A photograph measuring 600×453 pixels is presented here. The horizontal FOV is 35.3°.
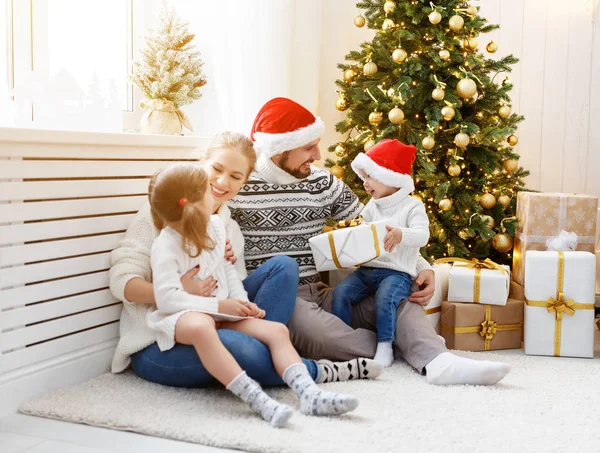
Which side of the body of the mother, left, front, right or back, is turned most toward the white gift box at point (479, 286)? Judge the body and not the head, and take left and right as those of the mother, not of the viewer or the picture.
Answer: left

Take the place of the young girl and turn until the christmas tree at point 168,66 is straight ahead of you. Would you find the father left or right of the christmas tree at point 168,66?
right

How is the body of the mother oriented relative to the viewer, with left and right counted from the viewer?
facing the viewer and to the right of the viewer

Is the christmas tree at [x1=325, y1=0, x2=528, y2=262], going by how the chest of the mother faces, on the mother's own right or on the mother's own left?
on the mother's own left

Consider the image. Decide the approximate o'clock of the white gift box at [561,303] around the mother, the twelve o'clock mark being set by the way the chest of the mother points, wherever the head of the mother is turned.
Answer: The white gift box is roughly at 10 o'clock from the mother.

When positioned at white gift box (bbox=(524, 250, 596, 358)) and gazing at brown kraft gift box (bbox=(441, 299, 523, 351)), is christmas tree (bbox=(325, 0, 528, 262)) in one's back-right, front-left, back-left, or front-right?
front-right

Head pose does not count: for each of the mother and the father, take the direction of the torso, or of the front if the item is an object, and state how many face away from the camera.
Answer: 0

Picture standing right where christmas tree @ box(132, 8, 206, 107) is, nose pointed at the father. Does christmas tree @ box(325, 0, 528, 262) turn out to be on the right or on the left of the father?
left
